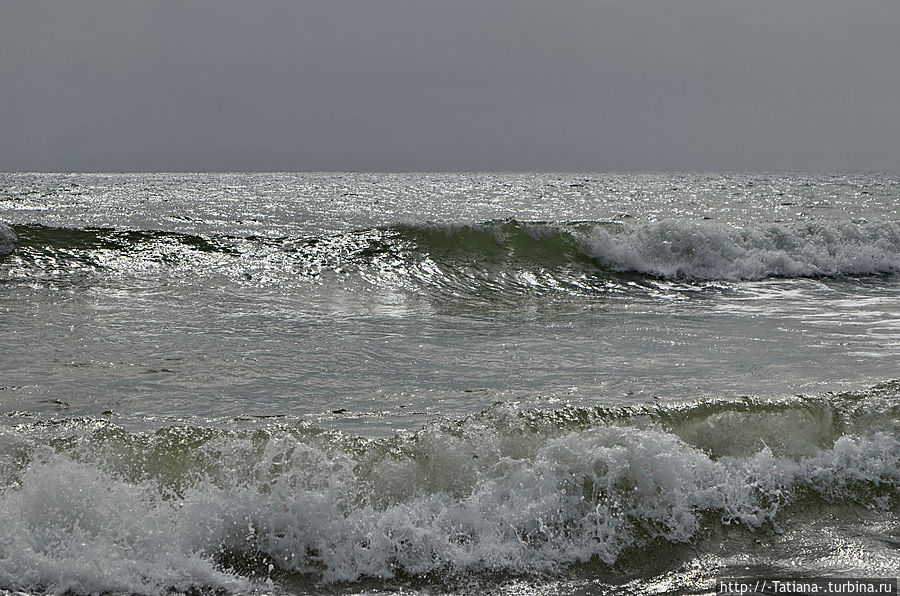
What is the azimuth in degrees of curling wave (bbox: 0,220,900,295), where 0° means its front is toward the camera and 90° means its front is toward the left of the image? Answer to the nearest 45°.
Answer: approximately 0°
